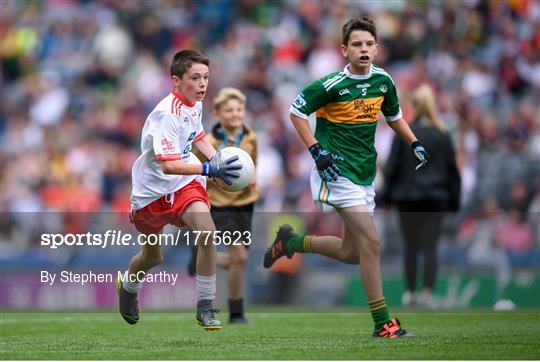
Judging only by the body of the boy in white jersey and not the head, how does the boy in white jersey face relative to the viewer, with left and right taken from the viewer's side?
facing the viewer and to the right of the viewer

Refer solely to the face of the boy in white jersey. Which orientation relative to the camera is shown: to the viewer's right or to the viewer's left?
to the viewer's right

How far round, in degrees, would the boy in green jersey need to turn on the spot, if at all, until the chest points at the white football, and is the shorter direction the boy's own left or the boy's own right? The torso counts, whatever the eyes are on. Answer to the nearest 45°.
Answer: approximately 90° to the boy's own right

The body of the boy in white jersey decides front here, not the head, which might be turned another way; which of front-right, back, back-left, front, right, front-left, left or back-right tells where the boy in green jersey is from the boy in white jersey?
front-left
